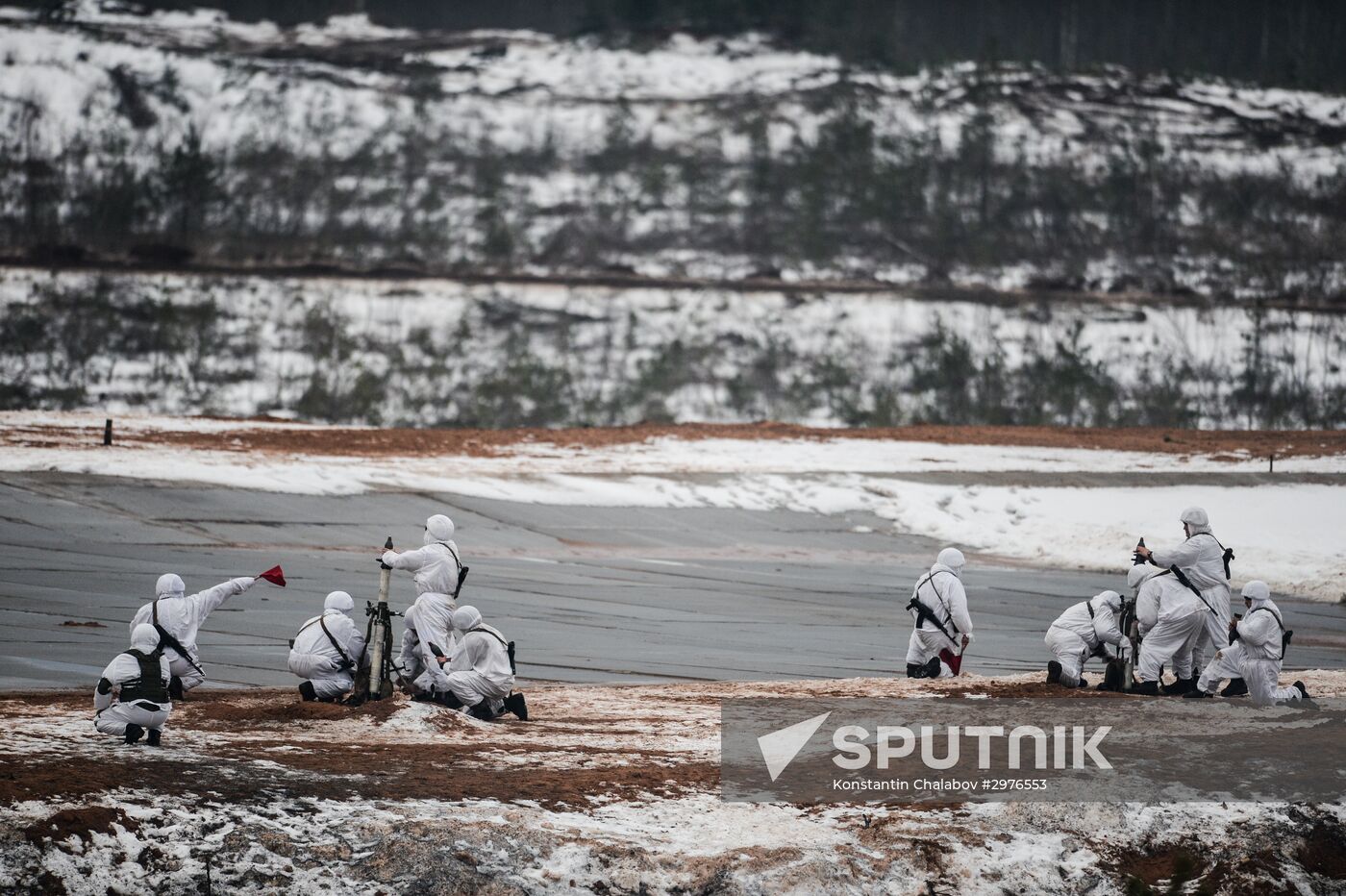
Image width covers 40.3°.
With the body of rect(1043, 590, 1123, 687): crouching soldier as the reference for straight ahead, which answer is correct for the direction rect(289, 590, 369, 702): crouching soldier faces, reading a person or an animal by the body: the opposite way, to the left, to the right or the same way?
to the left

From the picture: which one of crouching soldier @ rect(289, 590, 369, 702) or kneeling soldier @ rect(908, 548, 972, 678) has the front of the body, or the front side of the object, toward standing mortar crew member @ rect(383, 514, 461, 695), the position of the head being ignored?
crouching soldier @ rect(289, 590, 369, 702)

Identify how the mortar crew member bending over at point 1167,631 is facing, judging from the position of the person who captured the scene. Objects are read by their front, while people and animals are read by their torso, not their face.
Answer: facing away from the viewer and to the left of the viewer

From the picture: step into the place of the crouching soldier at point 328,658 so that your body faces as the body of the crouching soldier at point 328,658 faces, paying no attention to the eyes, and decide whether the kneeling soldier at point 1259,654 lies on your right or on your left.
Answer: on your right

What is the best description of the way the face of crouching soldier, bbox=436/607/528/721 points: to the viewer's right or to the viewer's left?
to the viewer's left

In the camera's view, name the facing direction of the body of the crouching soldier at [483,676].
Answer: to the viewer's left

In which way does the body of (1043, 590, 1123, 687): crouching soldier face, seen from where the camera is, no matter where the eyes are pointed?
to the viewer's right

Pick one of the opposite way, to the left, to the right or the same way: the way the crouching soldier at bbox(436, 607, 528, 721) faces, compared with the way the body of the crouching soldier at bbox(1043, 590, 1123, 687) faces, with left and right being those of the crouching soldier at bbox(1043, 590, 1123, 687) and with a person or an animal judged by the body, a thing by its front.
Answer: the opposite way

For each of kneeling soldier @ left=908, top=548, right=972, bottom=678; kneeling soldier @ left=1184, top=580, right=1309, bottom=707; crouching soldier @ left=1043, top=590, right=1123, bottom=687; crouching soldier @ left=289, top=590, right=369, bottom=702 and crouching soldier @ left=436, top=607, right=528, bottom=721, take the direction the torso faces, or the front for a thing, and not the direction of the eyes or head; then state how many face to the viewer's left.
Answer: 2

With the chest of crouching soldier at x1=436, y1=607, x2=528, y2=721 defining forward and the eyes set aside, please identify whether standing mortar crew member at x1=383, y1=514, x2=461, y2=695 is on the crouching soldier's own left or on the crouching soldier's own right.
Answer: on the crouching soldier's own right

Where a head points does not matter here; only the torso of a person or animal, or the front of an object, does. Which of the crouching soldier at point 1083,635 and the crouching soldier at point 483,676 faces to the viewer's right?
the crouching soldier at point 1083,635
